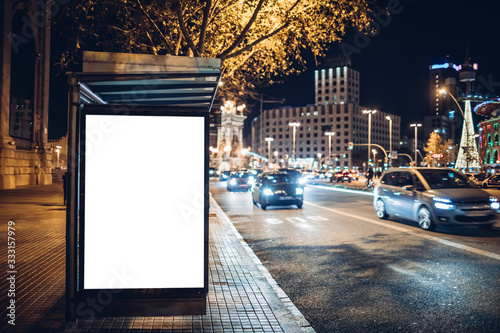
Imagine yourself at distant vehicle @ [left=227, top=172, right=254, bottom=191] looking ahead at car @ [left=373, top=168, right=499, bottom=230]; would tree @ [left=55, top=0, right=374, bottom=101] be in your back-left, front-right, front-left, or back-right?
front-right

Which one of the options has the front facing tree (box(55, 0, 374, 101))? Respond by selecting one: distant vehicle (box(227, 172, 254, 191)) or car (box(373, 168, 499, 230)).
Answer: the distant vehicle

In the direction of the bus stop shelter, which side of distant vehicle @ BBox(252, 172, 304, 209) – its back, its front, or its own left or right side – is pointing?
front

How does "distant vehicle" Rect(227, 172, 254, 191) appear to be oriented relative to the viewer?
toward the camera

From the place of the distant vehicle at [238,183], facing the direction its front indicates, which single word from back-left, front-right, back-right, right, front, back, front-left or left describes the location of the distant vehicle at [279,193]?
front

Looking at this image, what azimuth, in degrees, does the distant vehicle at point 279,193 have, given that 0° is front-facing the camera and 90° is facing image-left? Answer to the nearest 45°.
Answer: approximately 0°

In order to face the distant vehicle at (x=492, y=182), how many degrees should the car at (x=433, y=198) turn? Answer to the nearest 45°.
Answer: approximately 135° to its left

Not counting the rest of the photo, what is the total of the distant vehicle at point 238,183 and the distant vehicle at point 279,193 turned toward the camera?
2

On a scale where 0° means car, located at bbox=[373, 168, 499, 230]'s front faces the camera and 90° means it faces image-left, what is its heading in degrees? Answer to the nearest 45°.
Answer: approximately 315°

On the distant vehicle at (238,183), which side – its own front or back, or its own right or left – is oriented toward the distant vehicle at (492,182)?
left

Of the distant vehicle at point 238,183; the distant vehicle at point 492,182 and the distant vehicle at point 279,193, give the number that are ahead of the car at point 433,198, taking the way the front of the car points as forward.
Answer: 0
